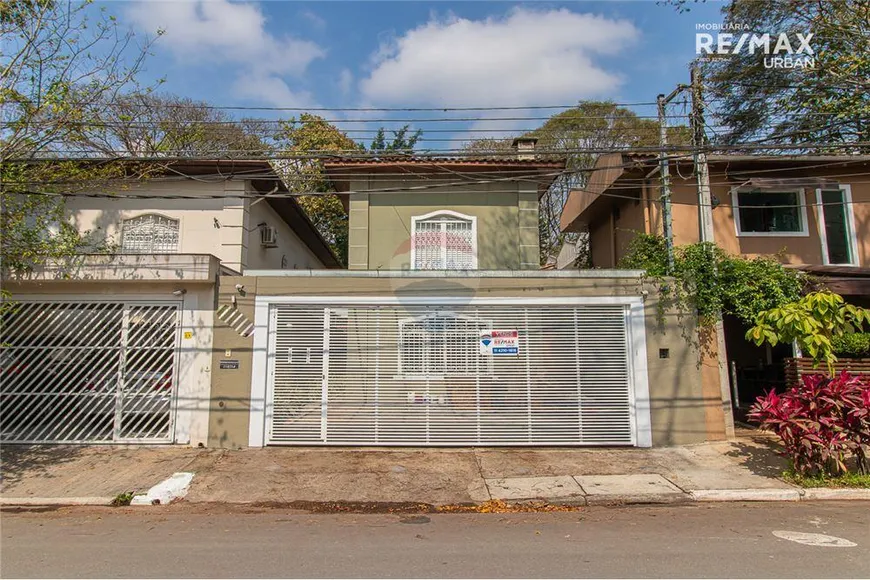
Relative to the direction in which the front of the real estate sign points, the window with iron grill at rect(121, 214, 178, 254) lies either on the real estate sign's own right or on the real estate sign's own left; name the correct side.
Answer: on the real estate sign's own right

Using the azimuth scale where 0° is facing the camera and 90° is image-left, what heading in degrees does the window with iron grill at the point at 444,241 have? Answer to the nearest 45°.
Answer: approximately 0°

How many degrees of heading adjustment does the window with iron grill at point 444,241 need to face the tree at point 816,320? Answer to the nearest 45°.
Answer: approximately 45° to its left

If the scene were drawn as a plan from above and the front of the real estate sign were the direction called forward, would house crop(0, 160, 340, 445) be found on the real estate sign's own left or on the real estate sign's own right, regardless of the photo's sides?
on the real estate sign's own right

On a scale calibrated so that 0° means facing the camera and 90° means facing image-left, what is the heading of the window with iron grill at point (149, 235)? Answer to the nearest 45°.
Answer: approximately 0°
